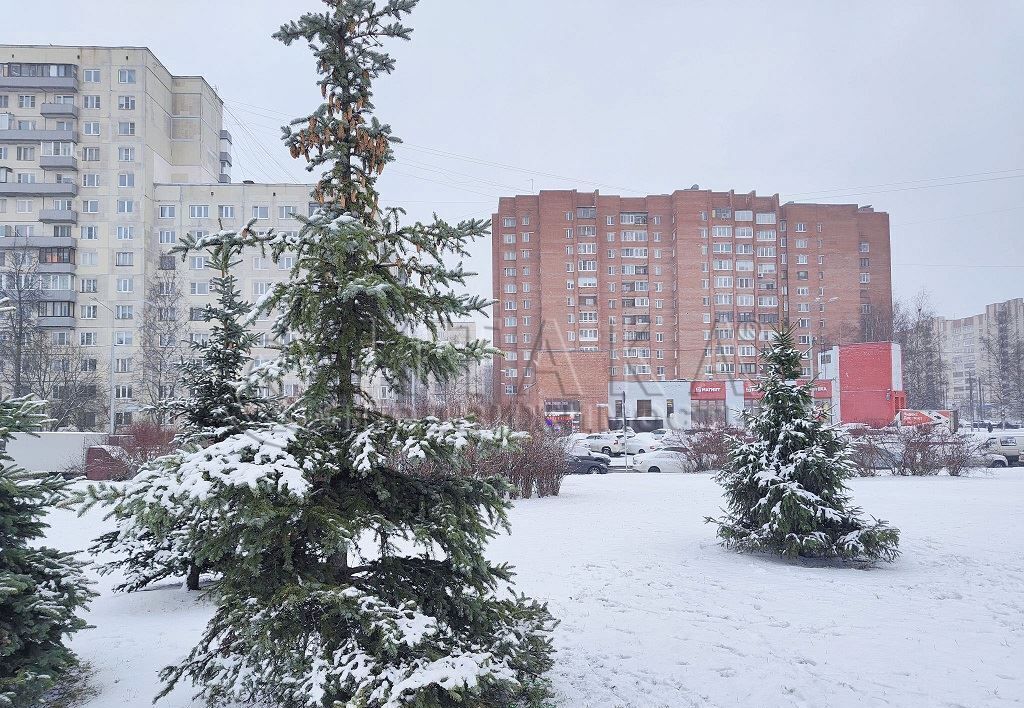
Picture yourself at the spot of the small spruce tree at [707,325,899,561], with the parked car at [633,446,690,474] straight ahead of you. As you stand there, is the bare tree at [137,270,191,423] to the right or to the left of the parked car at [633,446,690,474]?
left

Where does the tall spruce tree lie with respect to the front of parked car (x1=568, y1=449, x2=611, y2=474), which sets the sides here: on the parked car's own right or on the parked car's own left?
on the parked car's own right

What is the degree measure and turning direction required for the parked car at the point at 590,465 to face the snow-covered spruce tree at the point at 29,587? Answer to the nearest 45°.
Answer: approximately 90° to its right

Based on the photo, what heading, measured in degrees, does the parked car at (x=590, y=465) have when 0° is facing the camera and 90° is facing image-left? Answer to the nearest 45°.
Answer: approximately 270°

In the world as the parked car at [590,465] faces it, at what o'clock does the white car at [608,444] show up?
The white car is roughly at 9 o'clock from the parked car.

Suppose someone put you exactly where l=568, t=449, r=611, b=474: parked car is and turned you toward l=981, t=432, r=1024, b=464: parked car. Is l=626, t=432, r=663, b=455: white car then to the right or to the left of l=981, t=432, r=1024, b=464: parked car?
left

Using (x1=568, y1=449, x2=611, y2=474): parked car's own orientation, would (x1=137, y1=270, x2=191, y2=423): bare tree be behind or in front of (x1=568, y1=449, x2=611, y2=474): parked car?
behind
